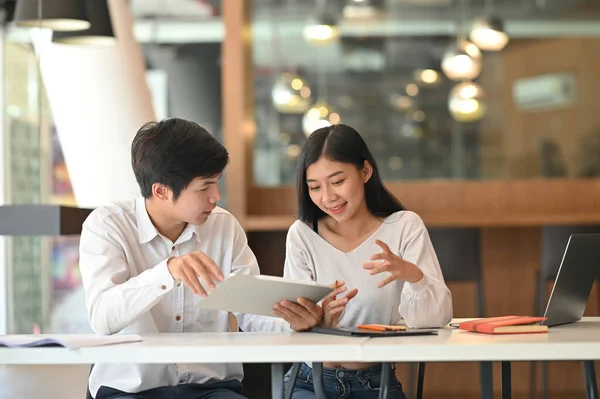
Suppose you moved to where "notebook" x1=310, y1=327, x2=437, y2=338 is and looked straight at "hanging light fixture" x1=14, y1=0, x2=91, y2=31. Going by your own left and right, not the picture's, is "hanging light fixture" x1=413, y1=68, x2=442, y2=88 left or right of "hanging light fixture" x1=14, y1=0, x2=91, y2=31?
right

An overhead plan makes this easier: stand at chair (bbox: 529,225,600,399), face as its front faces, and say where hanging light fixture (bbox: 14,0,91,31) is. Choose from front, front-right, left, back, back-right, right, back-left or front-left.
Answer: front-right

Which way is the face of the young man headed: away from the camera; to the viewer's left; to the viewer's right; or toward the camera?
to the viewer's right

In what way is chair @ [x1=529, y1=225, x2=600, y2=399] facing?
toward the camera

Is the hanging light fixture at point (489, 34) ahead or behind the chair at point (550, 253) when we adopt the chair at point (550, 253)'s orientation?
behind

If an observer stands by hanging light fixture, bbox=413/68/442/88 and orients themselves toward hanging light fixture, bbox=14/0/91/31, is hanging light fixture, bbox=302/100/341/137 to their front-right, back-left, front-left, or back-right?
front-right

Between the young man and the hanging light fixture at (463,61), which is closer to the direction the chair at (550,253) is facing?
the young man

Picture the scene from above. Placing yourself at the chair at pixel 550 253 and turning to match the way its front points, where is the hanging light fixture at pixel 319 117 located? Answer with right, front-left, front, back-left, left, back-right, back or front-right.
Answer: back-right

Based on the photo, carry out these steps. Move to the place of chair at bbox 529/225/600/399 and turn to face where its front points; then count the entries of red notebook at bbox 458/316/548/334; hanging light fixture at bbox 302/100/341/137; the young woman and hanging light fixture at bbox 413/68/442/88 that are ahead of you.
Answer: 2

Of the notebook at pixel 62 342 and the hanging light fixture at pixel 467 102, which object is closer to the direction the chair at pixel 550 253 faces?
the notebook

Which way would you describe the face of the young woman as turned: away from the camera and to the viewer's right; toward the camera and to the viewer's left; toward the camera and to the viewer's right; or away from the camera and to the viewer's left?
toward the camera and to the viewer's left

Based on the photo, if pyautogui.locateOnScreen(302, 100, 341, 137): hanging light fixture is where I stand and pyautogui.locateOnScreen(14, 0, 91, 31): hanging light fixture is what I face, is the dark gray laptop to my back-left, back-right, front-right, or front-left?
front-left

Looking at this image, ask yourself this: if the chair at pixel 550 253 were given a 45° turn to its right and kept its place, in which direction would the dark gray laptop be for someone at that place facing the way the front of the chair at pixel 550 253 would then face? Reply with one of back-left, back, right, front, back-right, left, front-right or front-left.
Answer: front-left

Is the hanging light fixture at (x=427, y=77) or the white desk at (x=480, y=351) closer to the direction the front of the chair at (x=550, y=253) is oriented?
the white desk

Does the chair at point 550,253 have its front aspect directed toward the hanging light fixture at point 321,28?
no
